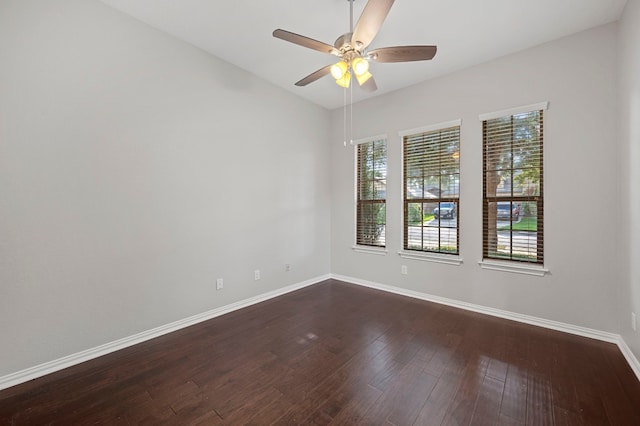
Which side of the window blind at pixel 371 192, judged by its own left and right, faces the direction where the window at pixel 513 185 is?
left

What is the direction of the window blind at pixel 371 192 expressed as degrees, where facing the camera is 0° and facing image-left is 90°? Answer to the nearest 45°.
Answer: approximately 45°

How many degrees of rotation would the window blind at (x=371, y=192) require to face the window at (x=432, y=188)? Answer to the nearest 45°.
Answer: approximately 90° to its left

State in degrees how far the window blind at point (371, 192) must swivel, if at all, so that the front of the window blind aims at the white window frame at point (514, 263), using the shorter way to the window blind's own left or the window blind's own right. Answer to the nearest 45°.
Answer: approximately 90° to the window blind's own left
